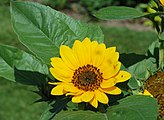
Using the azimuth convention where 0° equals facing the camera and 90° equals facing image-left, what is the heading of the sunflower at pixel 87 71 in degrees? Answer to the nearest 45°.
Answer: approximately 0°
